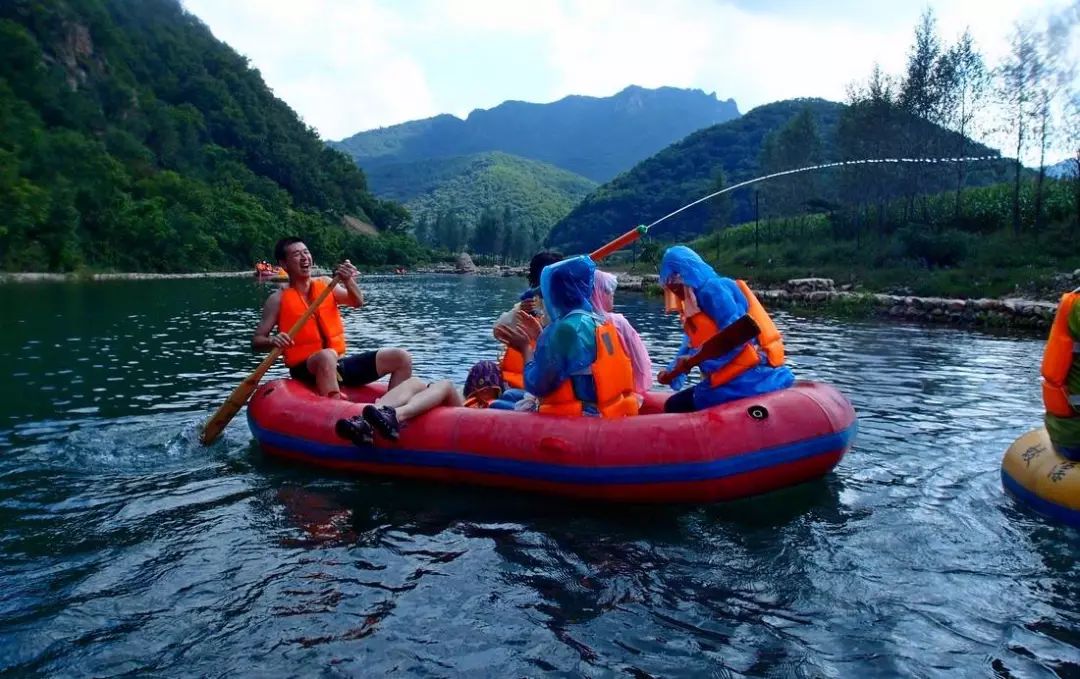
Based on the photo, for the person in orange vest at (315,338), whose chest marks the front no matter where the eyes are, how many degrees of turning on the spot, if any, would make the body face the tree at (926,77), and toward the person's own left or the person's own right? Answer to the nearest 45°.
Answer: approximately 90° to the person's own left

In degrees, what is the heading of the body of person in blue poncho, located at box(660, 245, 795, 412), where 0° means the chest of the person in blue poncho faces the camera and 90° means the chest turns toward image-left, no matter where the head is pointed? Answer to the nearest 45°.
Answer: approximately 90°

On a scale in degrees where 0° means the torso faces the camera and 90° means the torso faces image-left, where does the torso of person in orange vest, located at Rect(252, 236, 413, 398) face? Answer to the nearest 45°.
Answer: approximately 315°

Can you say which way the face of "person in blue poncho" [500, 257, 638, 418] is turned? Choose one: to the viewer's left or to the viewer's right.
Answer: to the viewer's left

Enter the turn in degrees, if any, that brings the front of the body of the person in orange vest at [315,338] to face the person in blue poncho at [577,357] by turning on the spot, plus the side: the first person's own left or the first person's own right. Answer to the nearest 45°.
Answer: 0° — they already face them
